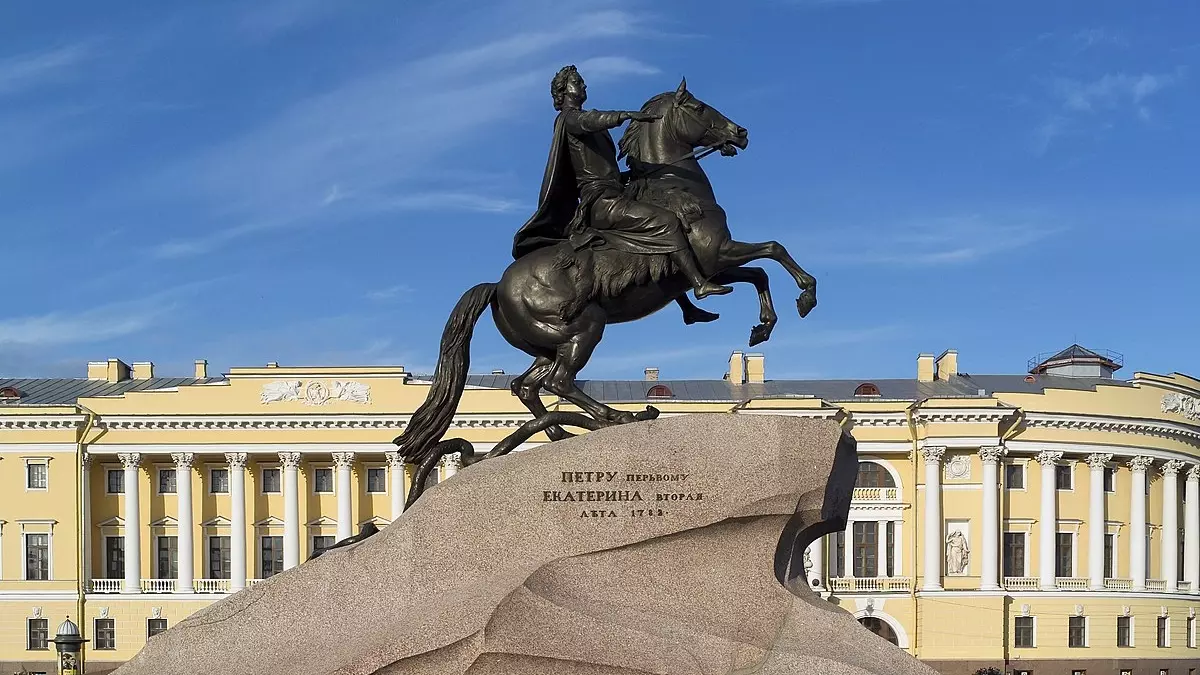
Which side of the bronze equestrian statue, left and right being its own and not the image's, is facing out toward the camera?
right
